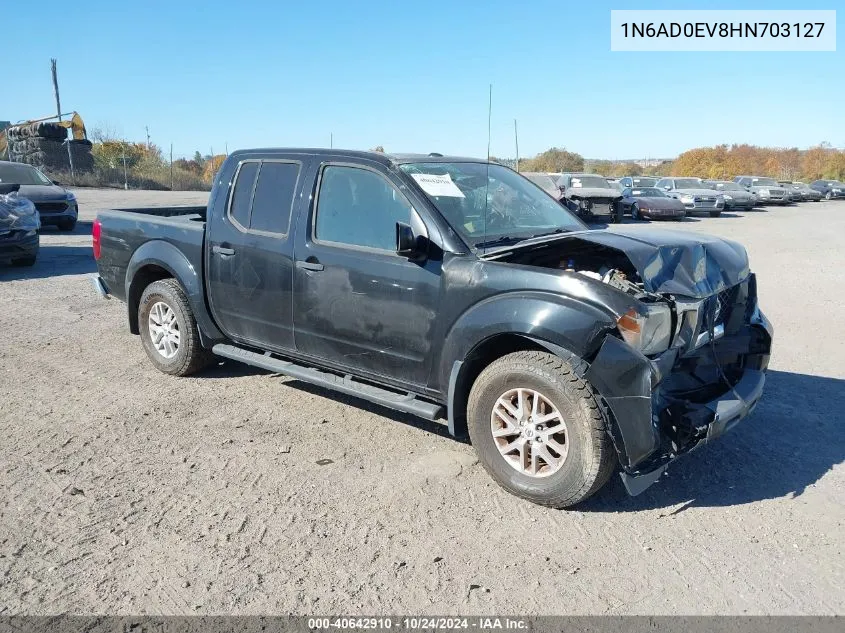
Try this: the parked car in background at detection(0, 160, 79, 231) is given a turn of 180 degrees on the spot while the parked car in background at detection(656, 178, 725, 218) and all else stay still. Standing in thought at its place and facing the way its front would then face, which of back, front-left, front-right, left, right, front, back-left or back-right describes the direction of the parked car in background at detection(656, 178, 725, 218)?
back-right

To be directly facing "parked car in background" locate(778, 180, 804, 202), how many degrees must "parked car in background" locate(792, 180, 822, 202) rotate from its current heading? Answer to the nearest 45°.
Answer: approximately 45° to its right

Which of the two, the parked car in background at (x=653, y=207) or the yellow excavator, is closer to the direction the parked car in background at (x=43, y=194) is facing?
the parked car in background

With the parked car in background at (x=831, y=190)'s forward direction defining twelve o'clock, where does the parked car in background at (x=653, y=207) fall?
the parked car in background at (x=653, y=207) is roughly at 2 o'clock from the parked car in background at (x=831, y=190).

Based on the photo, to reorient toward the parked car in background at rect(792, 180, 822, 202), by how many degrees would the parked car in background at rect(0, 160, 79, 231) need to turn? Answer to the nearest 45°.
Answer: approximately 45° to its left

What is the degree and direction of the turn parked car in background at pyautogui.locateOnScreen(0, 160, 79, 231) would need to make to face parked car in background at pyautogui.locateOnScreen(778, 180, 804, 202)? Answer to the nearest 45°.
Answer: approximately 45° to its left

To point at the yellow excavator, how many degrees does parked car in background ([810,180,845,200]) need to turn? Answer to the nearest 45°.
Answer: approximately 90° to its right

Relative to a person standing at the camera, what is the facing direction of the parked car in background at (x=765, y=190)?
facing the viewer and to the right of the viewer

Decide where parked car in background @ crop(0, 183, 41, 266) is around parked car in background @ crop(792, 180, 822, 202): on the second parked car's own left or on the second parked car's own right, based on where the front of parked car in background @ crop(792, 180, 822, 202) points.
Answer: on the second parked car's own right

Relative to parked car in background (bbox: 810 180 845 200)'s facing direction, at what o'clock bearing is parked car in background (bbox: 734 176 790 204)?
parked car in background (bbox: 734 176 790 204) is roughly at 2 o'clock from parked car in background (bbox: 810 180 845 200).

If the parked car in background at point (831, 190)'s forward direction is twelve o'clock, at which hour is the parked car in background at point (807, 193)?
the parked car in background at point (807, 193) is roughly at 2 o'clock from the parked car in background at point (831, 190).
